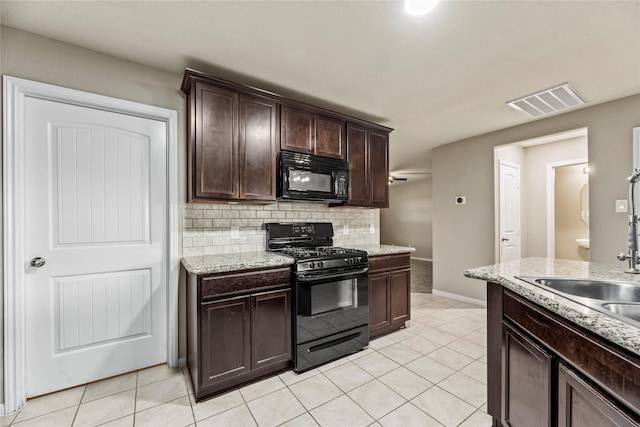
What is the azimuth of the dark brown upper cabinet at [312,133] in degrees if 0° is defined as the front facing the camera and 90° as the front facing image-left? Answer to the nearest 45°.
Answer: approximately 315°

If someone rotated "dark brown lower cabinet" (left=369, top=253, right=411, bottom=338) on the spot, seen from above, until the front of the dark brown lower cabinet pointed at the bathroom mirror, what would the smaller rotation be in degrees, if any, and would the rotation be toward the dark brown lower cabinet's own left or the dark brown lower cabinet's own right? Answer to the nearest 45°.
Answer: approximately 90° to the dark brown lower cabinet's own left

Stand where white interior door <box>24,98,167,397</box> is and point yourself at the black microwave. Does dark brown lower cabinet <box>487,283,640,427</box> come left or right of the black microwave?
right

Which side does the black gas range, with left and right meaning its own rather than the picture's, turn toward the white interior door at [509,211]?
left

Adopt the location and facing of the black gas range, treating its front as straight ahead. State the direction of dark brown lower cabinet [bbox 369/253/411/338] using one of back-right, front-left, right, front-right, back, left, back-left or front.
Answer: left

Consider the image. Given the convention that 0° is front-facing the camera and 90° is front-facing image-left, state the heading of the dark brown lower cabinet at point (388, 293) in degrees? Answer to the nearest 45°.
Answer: approximately 315°

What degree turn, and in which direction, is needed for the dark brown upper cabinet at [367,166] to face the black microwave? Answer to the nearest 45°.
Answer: approximately 90° to its right
